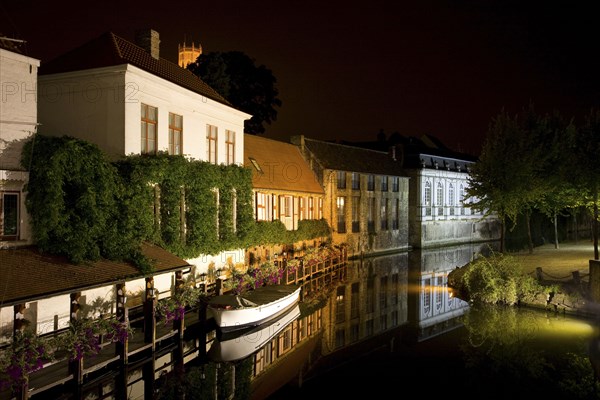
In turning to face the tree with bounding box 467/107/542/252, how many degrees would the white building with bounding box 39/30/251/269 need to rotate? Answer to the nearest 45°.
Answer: approximately 45° to its left

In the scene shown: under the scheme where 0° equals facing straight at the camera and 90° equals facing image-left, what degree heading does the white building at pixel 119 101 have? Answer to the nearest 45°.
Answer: approximately 315°

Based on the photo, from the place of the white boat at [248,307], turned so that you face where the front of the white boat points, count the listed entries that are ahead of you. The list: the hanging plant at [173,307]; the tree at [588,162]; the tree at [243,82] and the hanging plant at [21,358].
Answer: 2
